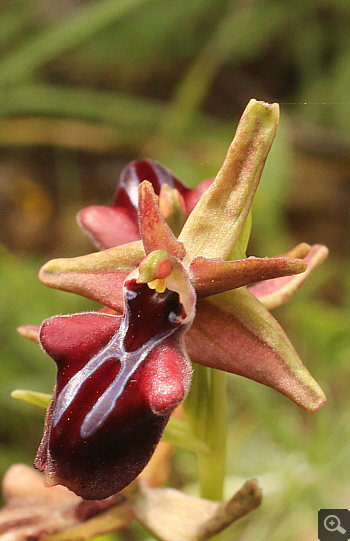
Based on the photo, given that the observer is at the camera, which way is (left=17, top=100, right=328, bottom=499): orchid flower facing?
facing the viewer and to the left of the viewer
